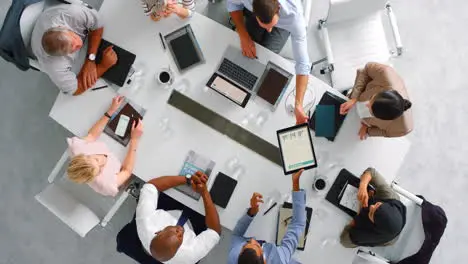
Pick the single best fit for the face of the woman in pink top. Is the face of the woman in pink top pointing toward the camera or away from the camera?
away from the camera

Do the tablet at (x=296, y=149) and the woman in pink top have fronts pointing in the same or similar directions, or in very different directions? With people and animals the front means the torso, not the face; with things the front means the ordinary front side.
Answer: very different directions

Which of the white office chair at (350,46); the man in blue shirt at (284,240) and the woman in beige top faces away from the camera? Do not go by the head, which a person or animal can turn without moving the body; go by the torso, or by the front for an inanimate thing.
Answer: the man in blue shirt

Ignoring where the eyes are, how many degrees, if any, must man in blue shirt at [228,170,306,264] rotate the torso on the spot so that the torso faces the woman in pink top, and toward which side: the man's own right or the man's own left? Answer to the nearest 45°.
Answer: approximately 90° to the man's own left

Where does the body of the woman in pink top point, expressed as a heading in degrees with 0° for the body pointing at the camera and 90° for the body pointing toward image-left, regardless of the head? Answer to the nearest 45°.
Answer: approximately 225°

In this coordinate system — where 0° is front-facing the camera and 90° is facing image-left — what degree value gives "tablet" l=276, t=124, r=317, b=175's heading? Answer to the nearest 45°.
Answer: approximately 0°

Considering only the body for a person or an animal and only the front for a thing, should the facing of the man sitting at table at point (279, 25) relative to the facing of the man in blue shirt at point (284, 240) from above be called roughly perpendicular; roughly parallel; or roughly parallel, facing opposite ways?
roughly parallel, facing opposite ways

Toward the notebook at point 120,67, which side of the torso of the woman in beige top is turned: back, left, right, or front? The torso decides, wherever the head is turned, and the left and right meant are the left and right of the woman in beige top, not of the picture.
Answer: front

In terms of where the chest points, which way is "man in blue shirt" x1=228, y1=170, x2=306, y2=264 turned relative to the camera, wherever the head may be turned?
away from the camera

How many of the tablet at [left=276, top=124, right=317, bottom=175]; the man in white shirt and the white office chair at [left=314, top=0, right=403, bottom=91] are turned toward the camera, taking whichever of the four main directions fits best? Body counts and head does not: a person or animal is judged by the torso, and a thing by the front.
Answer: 2

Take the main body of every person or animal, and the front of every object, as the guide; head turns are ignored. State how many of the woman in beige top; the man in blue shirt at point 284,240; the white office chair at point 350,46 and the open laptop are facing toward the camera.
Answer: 1

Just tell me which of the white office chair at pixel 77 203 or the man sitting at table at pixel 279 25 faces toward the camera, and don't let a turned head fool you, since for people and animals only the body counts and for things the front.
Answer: the man sitting at table

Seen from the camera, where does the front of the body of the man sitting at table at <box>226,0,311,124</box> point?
toward the camera

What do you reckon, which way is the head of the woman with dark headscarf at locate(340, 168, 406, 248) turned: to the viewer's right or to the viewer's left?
to the viewer's left

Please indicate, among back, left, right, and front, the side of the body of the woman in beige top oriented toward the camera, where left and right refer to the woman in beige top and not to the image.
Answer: left
